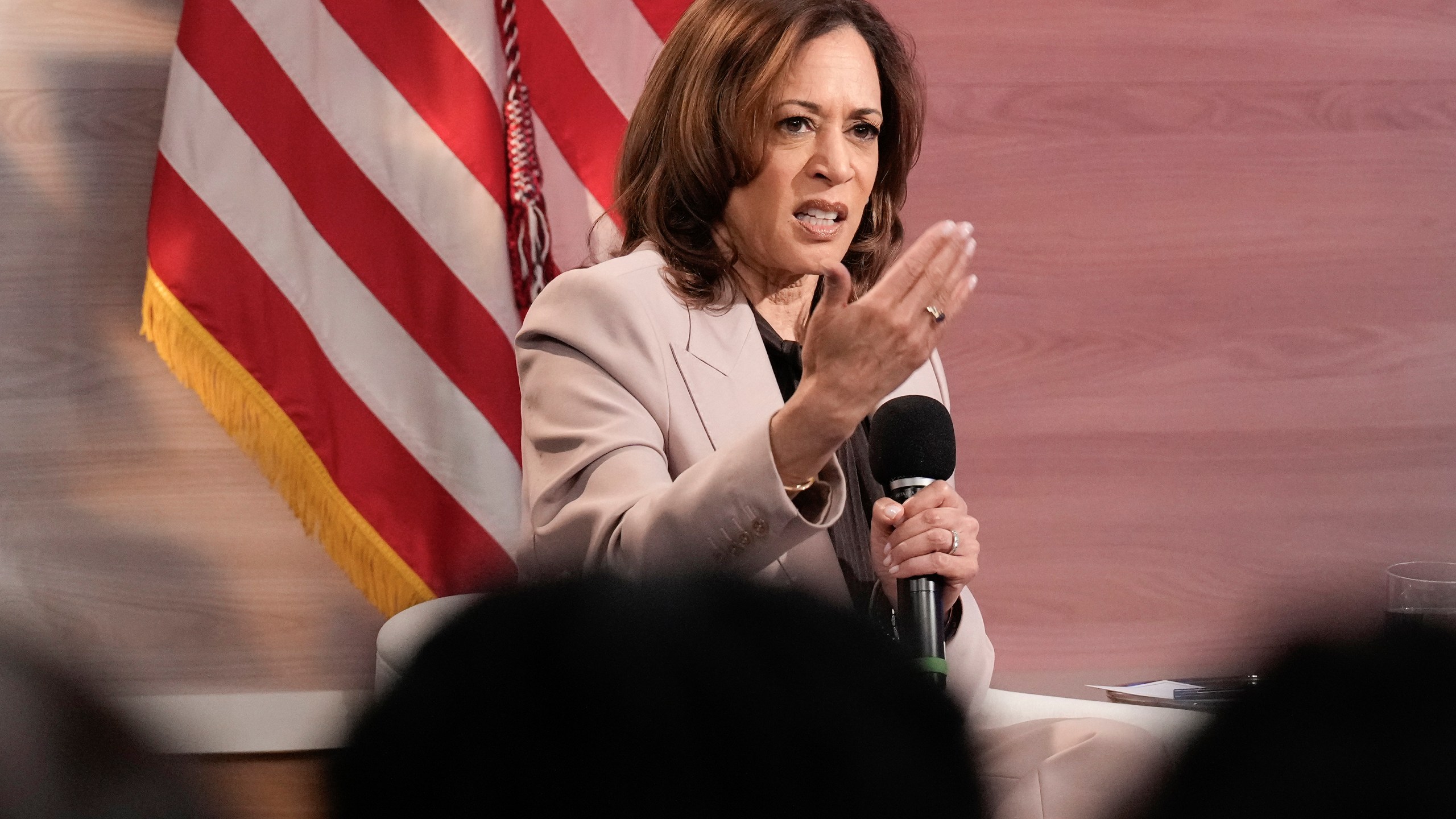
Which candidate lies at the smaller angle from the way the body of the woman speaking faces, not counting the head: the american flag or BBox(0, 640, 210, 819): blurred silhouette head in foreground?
the blurred silhouette head in foreground

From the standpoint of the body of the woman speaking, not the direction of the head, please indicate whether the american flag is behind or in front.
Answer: behind

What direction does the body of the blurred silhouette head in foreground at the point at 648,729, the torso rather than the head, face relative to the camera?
away from the camera

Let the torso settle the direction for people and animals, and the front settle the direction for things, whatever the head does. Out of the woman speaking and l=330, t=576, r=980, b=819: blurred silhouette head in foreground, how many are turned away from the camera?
1

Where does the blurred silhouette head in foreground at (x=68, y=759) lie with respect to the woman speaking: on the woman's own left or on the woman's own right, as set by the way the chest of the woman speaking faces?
on the woman's own right

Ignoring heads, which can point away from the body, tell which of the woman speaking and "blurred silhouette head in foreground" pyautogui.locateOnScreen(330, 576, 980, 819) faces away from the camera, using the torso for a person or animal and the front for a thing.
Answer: the blurred silhouette head in foreground

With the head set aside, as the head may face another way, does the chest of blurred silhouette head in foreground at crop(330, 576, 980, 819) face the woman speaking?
yes
